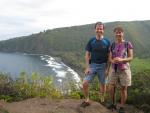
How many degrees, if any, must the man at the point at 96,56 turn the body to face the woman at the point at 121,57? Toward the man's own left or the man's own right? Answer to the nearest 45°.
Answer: approximately 90° to the man's own left

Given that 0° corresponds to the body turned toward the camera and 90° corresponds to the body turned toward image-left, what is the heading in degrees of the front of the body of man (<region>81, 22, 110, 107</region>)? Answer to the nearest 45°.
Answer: approximately 0°
